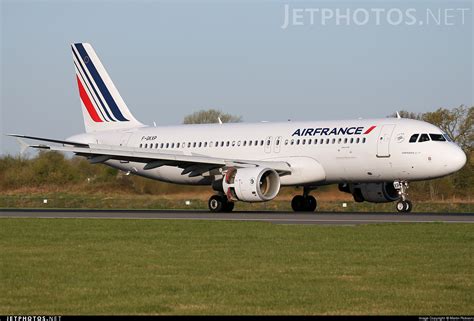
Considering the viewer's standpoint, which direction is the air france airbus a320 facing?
facing the viewer and to the right of the viewer
